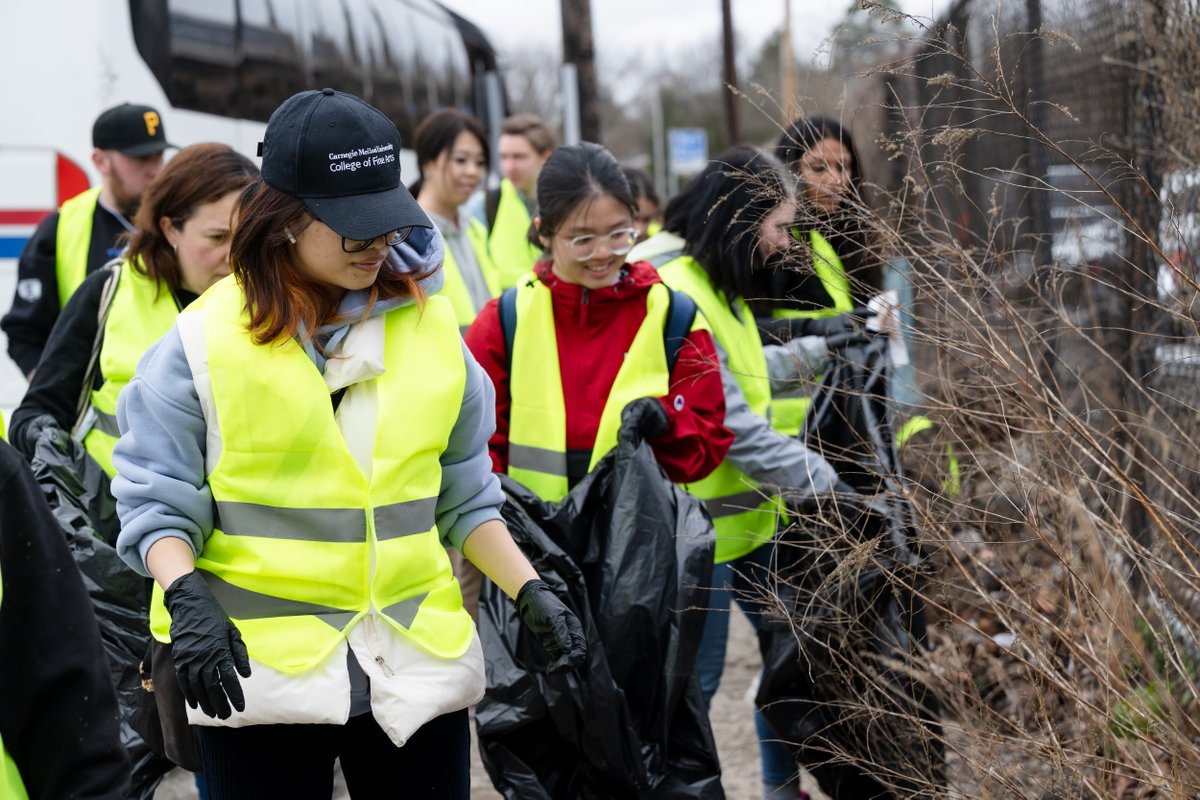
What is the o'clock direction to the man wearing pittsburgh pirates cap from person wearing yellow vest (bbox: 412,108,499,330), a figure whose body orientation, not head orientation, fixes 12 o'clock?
The man wearing pittsburgh pirates cap is roughly at 3 o'clock from the person wearing yellow vest.

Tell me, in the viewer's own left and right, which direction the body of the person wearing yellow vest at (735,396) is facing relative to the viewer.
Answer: facing to the right of the viewer

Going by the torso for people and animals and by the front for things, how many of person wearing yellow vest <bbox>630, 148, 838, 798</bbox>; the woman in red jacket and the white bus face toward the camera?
1

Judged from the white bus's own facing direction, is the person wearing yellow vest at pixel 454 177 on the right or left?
on its right

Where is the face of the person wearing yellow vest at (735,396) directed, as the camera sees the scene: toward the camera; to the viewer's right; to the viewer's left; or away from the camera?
to the viewer's right

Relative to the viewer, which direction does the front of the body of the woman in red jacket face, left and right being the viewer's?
facing the viewer

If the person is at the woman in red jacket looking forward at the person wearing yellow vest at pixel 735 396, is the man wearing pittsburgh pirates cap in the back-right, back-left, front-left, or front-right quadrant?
back-left

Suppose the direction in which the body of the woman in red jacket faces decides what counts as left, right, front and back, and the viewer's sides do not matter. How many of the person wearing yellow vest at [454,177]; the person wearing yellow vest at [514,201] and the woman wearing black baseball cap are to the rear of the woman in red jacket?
2

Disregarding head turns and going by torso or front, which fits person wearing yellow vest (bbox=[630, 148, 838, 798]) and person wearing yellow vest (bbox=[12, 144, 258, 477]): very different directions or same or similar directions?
same or similar directions

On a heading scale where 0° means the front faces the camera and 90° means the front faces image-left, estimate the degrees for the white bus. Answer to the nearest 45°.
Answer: approximately 225°

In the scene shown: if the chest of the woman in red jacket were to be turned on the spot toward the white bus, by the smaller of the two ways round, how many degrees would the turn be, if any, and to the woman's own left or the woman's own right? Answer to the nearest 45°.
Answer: approximately 135° to the woman's own right

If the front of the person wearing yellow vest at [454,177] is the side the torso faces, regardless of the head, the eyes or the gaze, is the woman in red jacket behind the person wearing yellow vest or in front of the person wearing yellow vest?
in front

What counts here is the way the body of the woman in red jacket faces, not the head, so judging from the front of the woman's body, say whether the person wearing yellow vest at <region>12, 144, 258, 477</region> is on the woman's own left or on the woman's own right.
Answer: on the woman's own right
